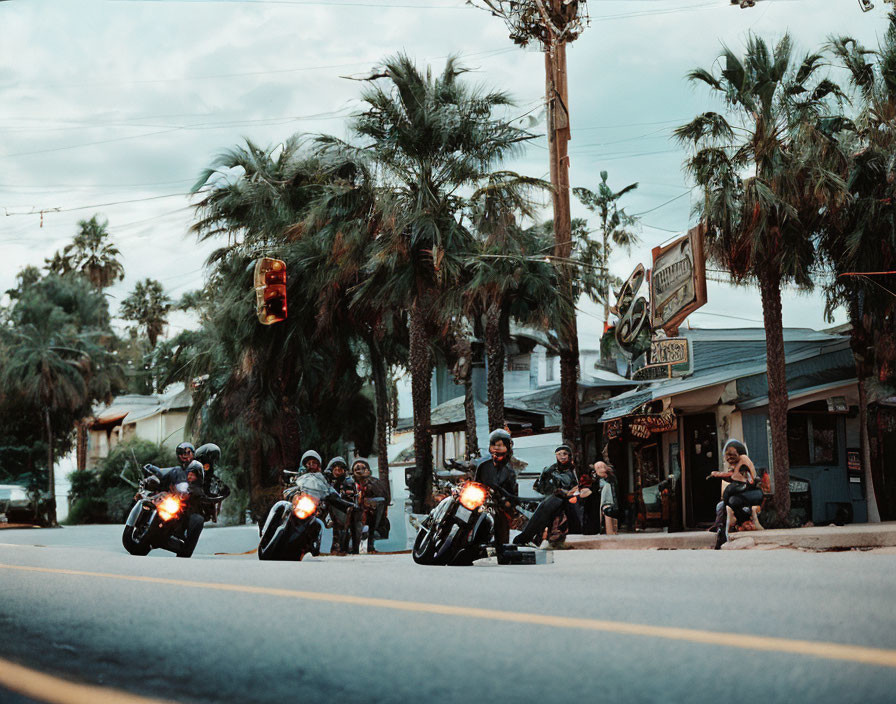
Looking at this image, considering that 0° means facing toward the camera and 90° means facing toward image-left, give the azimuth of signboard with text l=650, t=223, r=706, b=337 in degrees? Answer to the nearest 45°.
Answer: approximately 45°

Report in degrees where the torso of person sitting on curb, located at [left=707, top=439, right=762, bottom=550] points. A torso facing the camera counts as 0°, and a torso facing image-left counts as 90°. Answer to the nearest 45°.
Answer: approximately 45°

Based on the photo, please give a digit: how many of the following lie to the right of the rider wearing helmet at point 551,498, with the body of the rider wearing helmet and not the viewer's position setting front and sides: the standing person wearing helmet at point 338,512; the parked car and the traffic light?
3

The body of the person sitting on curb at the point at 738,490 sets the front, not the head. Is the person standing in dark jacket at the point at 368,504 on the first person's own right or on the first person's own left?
on the first person's own right
